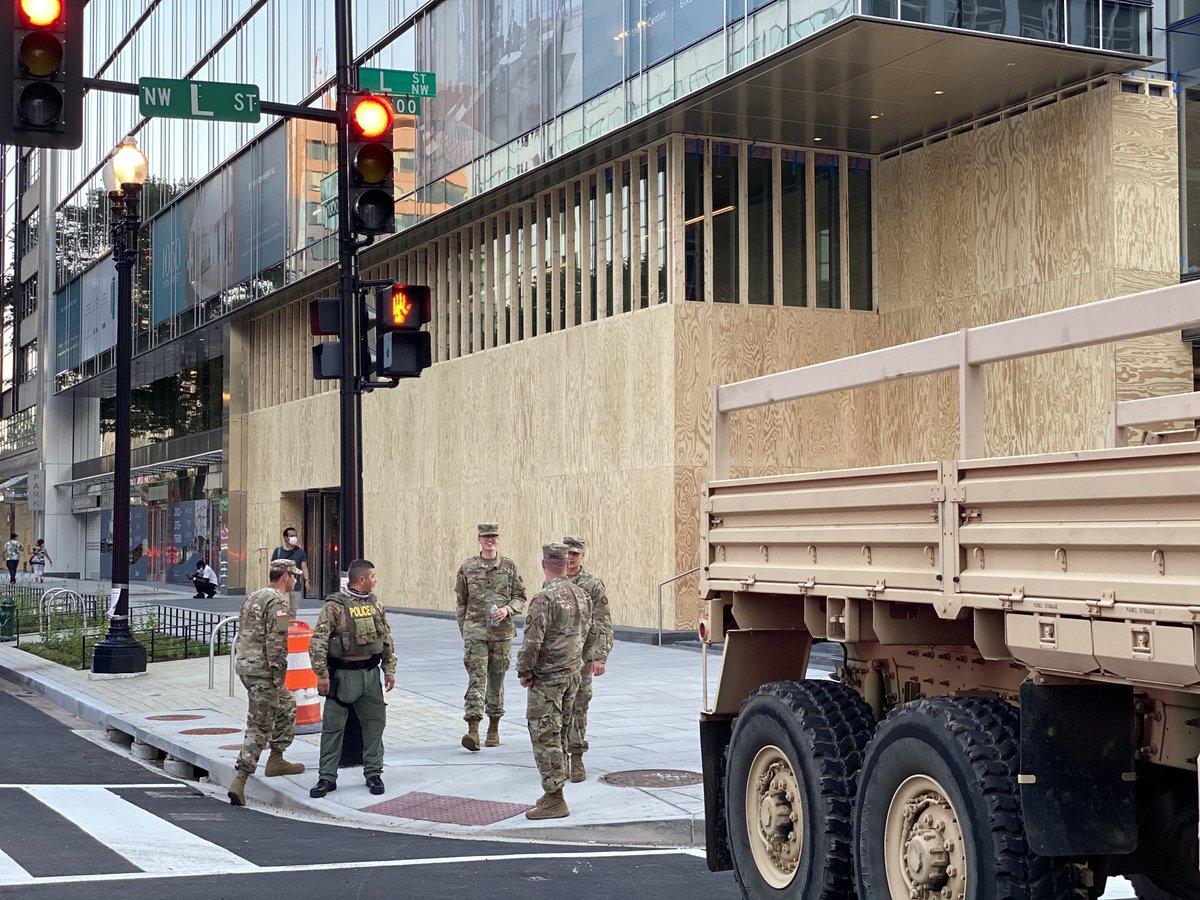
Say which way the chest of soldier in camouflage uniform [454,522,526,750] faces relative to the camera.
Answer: toward the camera

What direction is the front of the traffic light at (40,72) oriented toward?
toward the camera

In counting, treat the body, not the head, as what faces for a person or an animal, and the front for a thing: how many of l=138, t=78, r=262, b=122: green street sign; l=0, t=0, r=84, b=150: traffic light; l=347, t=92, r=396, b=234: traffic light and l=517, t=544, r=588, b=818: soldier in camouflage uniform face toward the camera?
3

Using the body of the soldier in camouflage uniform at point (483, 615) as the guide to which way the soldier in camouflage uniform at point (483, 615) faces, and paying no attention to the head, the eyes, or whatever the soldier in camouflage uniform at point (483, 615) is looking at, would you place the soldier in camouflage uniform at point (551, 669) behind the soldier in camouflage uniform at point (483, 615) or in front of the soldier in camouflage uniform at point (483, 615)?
in front

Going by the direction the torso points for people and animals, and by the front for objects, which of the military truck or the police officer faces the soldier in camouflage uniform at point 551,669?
the police officer

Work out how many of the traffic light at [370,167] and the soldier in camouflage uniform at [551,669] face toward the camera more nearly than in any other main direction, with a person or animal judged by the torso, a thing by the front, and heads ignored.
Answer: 1

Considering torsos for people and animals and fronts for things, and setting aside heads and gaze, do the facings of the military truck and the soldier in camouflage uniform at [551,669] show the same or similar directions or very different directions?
very different directions

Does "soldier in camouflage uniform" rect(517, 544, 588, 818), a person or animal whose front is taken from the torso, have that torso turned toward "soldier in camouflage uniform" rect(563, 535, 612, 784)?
no

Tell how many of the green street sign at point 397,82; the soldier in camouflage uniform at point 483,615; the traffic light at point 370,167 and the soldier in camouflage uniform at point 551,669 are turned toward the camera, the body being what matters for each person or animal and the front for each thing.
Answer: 3

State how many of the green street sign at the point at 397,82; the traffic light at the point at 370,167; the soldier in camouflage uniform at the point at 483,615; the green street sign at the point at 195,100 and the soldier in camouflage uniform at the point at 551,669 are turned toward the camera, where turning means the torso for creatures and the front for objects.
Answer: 4

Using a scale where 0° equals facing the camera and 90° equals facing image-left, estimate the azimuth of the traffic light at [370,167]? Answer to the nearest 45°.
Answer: approximately 0°

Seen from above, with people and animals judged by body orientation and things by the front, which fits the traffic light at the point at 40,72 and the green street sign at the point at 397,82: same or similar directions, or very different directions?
same or similar directions

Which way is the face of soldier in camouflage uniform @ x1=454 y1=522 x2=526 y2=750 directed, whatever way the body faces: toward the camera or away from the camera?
toward the camera
